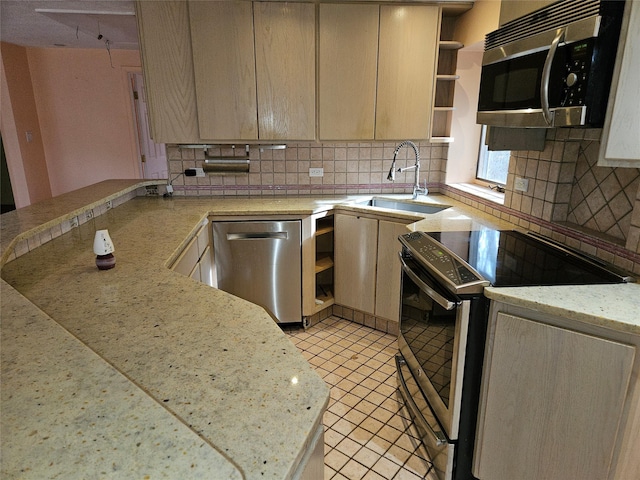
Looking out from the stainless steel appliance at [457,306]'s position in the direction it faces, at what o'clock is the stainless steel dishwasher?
The stainless steel dishwasher is roughly at 2 o'clock from the stainless steel appliance.

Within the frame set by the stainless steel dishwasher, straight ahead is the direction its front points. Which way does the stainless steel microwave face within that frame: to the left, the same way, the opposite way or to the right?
to the right

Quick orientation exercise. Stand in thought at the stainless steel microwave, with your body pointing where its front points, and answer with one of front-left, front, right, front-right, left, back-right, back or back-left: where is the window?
back-right

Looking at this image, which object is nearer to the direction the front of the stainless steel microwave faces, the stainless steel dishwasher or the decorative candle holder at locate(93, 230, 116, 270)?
the decorative candle holder

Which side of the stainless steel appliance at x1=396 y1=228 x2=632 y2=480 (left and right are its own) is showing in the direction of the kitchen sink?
right

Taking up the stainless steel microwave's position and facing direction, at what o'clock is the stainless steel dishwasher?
The stainless steel dishwasher is roughly at 2 o'clock from the stainless steel microwave.

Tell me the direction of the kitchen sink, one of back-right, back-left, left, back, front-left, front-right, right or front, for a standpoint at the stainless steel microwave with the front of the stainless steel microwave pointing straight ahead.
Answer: right

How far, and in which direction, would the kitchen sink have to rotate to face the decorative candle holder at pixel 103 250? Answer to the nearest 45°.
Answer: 0° — it already faces it

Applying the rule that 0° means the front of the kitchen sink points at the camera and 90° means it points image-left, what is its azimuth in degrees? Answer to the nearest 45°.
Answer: approximately 45°
